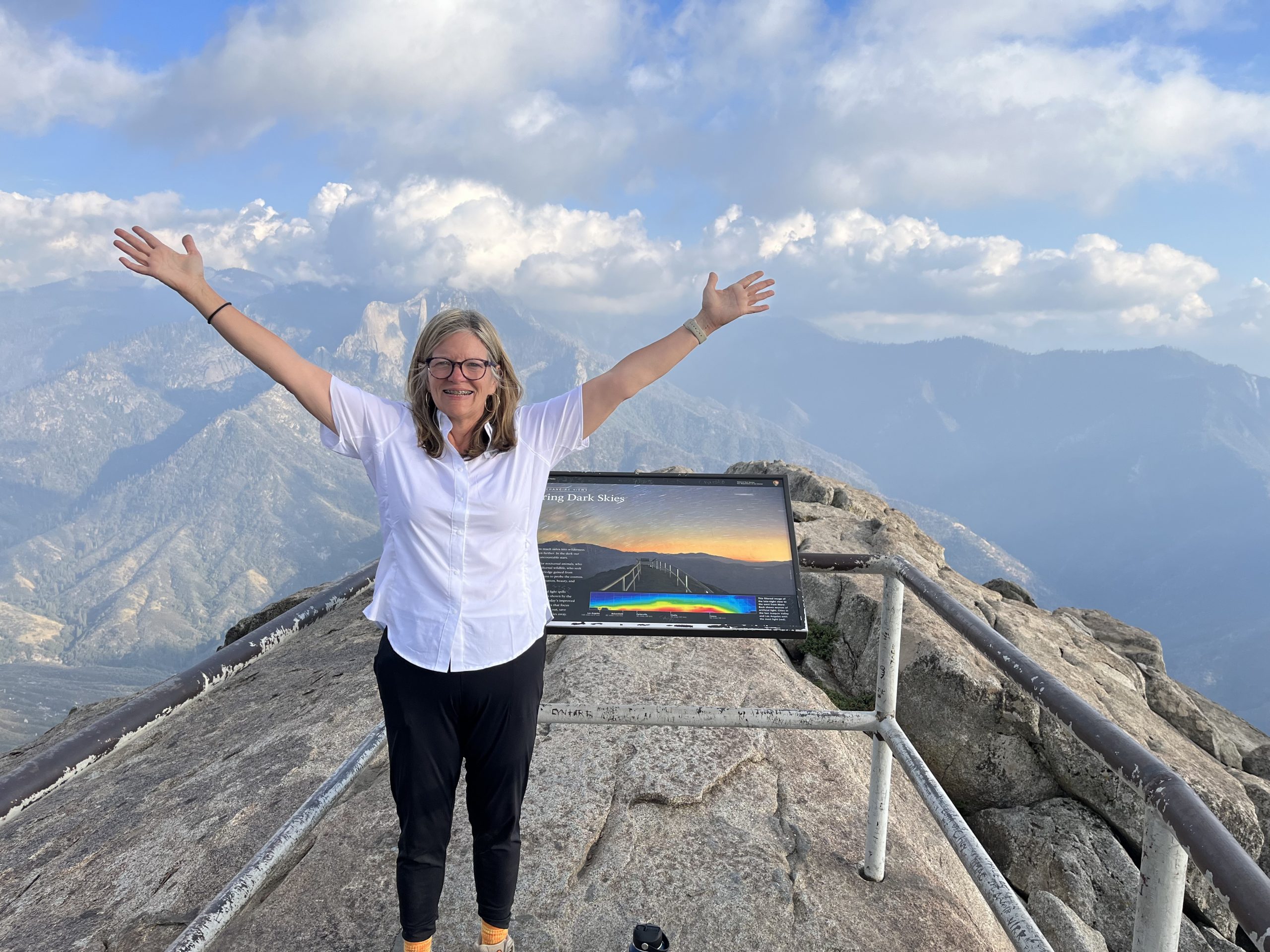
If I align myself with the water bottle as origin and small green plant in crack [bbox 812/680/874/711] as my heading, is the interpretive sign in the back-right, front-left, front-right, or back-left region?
front-left

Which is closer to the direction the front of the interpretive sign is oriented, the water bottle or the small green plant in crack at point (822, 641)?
the water bottle

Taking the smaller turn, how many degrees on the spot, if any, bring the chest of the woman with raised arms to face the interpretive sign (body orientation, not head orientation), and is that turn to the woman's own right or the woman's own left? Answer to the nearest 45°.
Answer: approximately 135° to the woman's own left

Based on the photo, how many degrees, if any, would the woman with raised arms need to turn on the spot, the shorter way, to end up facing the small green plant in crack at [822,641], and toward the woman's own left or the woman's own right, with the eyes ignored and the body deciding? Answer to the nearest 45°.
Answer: approximately 135° to the woman's own left

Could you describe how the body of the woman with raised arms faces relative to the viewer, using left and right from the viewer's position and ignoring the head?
facing the viewer

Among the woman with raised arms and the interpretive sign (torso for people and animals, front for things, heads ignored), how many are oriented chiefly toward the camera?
2

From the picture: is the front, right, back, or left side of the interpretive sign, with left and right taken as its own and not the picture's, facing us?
front

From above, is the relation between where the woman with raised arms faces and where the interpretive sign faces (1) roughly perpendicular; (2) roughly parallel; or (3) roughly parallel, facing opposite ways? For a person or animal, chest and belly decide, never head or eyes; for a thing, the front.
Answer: roughly parallel

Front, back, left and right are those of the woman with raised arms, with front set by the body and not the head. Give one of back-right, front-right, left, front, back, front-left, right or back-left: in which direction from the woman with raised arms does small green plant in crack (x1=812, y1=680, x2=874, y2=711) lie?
back-left
